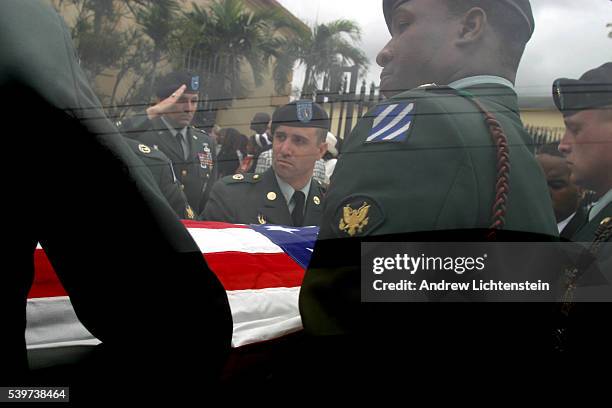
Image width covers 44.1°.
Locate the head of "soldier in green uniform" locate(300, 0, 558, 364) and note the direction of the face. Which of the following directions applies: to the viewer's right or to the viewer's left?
to the viewer's left

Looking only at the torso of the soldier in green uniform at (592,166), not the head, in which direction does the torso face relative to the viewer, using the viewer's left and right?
facing to the left of the viewer

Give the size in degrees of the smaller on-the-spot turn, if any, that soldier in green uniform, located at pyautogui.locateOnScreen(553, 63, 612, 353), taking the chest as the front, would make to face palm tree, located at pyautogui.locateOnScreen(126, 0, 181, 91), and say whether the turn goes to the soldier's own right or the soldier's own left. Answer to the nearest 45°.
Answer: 0° — they already face it

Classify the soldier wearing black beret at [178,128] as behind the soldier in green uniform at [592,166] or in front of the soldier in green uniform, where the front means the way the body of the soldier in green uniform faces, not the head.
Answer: in front

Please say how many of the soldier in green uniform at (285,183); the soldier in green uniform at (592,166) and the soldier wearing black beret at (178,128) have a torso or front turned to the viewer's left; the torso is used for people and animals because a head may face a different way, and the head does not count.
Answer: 1
